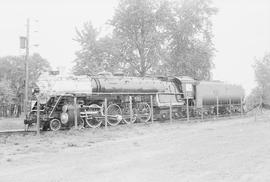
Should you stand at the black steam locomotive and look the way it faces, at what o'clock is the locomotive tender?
The locomotive tender is roughly at 6 o'clock from the black steam locomotive.

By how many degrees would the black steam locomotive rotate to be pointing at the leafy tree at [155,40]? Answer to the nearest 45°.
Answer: approximately 135° to its right

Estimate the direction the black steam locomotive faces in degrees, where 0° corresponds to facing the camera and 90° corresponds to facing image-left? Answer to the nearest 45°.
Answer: approximately 45°

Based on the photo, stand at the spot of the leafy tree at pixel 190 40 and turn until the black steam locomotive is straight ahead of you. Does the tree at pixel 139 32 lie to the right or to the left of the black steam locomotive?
right

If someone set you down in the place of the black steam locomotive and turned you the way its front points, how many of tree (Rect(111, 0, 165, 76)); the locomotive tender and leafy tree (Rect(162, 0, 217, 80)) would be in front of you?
0

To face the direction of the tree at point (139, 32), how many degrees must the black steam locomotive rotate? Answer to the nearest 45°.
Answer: approximately 135° to its right

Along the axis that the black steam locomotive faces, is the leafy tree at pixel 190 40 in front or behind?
behind
